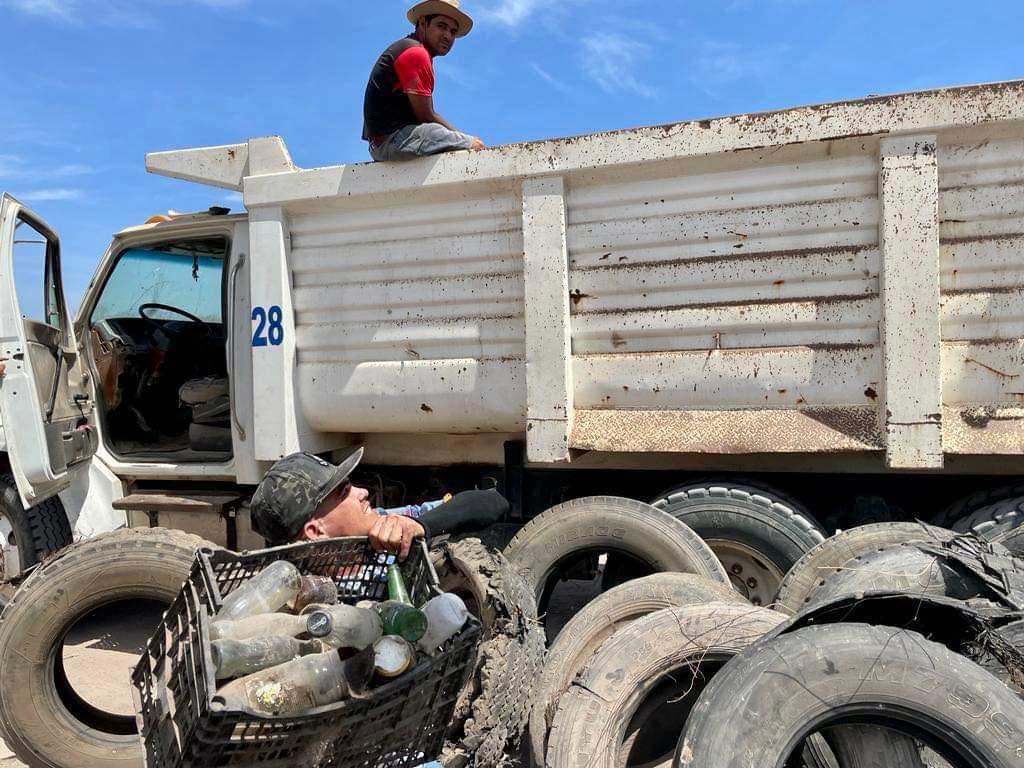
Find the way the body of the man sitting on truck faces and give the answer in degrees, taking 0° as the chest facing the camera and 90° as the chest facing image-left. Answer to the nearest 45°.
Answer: approximately 270°

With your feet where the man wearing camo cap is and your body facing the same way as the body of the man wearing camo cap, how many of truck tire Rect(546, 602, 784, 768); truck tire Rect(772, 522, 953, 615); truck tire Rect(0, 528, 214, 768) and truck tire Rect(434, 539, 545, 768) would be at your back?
1

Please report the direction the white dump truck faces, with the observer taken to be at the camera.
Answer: facing to the left of the viewer

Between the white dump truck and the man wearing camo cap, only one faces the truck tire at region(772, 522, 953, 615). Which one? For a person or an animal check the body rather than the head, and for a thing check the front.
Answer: the man wearing camo cap

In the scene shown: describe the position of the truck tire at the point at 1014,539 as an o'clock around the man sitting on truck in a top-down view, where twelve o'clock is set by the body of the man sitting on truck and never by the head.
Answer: The truck tire is roughly at 1 o'clock from the man sitting on truck.

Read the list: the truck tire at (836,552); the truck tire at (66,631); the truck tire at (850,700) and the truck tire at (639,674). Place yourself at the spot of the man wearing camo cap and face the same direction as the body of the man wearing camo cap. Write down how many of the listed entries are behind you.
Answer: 1
